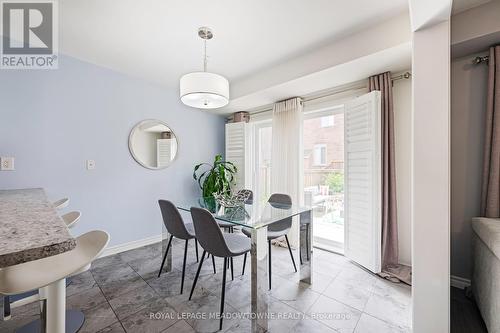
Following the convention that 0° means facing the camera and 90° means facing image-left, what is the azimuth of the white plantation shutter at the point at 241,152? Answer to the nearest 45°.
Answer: approximately 45°

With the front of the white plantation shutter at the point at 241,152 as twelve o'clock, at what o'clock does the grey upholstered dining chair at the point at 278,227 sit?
The grey upholstered dining chair is roughly at 10 o'clock from the white plantation shutter.

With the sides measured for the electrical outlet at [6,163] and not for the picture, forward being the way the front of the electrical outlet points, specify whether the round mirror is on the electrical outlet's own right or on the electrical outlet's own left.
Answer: on the electrical outlet's own left

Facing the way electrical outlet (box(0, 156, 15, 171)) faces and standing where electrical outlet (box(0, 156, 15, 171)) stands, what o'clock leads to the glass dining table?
The glass dining table is roughly at 11 o'clock from the electrical outlet.

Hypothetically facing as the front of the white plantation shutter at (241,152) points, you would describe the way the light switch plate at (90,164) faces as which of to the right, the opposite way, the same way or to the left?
to the left

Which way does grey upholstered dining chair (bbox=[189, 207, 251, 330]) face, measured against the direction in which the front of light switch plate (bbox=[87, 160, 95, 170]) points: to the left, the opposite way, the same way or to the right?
to the left

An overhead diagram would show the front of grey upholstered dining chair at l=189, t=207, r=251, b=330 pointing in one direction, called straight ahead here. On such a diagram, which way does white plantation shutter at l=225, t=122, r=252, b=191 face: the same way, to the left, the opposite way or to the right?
the opposite way

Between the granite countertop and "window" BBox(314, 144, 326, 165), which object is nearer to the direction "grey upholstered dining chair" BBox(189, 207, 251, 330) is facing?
the window

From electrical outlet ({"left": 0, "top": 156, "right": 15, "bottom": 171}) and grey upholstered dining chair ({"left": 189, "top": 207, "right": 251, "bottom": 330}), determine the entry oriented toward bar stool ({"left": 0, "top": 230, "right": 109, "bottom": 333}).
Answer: the electrical outlet

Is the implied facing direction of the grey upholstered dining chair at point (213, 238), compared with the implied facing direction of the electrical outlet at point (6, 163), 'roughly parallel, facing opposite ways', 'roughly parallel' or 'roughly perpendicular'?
roughly perpendicular
